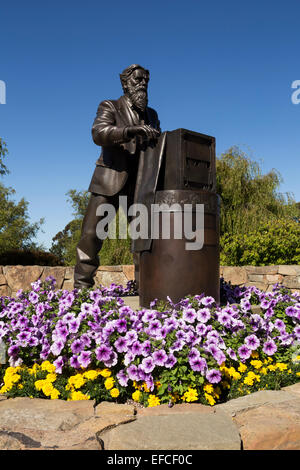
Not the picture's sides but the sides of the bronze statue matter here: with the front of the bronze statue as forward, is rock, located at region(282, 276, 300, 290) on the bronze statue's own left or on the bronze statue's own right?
on the bronze statue's own left

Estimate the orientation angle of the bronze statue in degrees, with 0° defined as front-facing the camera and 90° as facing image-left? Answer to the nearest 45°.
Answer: approximately 315°

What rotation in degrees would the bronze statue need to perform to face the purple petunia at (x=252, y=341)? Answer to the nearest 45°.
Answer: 0° — it already faces it

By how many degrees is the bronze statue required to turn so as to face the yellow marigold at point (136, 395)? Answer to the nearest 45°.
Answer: approximately 45° to its right

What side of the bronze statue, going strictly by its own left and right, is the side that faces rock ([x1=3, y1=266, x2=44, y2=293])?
back

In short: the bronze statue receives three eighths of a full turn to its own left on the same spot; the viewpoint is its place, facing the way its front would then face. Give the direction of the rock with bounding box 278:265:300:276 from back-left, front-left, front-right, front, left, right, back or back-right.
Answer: front-right

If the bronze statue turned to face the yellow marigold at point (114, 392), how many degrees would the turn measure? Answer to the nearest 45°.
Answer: approximately 45° to its right

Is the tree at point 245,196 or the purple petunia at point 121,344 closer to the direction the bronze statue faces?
the purple petunia

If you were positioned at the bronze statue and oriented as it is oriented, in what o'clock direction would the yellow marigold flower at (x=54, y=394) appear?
The yellow marigold flower is roughly at 2 o'clock from the bronze statue.

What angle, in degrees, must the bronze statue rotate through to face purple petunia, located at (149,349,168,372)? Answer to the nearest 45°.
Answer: approximately 45° to its right

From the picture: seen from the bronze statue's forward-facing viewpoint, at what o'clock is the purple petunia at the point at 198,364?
The purple petunia is roughly at 1 o'clock from the bronze statue.

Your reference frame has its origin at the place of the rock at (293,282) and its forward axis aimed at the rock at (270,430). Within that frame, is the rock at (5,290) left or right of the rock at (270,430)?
right

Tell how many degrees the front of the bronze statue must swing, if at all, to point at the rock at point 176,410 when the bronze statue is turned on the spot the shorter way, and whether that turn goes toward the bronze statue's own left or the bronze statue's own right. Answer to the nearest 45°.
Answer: approximately 45° to the bronze statue's own right

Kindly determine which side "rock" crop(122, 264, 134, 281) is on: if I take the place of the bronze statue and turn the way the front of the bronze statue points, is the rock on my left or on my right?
on my left

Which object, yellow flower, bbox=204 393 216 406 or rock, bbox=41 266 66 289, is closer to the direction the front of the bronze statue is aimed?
the yellow flower
